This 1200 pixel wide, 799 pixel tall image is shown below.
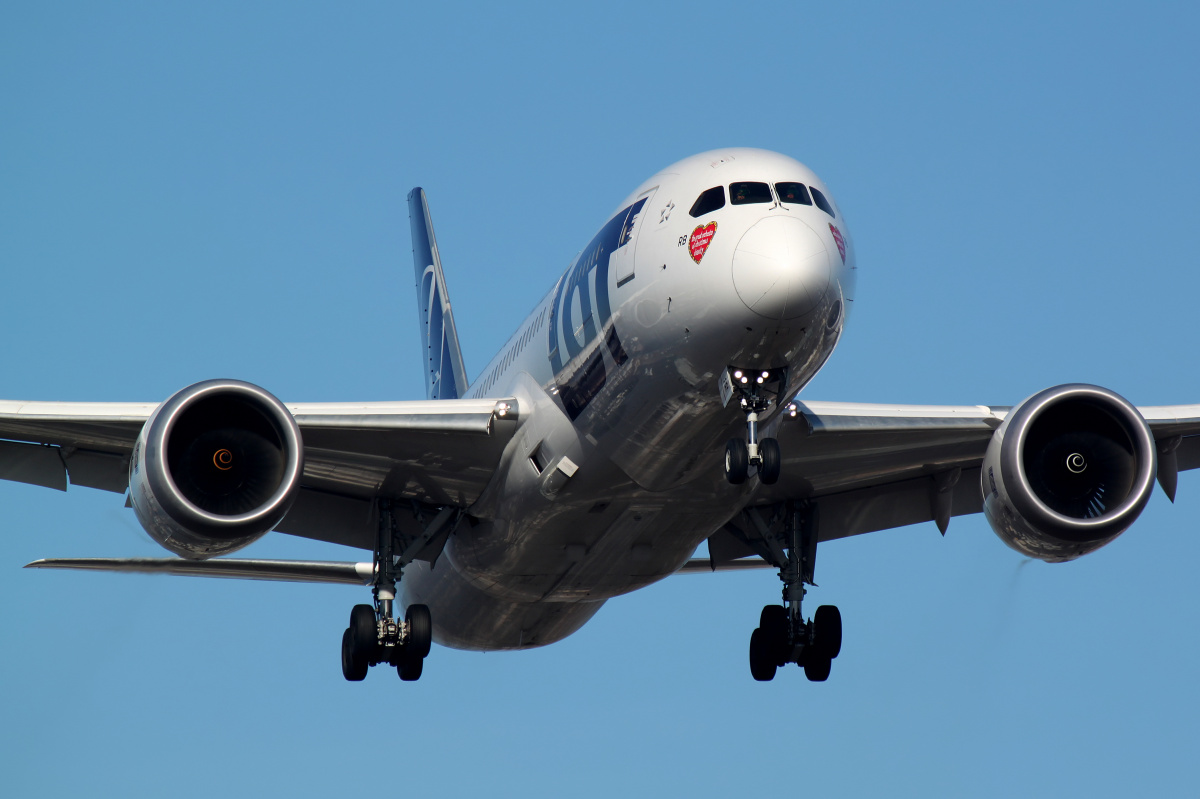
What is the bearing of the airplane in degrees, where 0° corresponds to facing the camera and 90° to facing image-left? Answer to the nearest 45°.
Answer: approximately 0°
